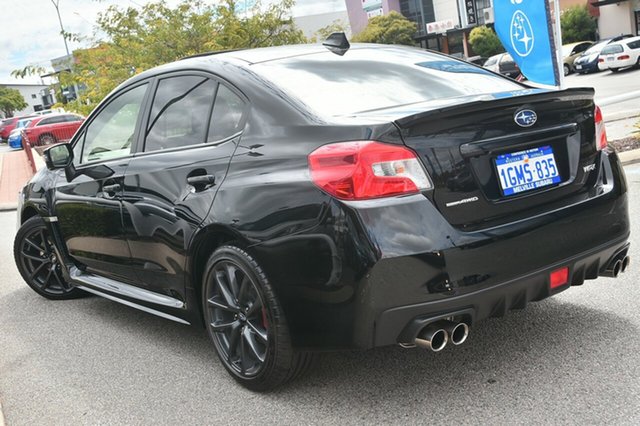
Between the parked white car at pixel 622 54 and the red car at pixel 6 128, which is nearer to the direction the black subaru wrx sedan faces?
the red car

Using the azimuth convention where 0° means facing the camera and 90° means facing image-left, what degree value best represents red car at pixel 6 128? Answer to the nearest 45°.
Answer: approximately 45°

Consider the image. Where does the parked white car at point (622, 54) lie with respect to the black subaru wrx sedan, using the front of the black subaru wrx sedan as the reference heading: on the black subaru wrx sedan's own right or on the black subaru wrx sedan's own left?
on the black subaru wrx sedan's own right

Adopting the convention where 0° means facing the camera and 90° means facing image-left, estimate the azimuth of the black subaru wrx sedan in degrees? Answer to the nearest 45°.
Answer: approximately 135°

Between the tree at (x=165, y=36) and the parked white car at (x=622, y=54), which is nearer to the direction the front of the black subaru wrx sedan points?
the tree

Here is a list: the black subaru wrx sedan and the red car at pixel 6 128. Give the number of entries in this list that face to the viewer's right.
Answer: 0

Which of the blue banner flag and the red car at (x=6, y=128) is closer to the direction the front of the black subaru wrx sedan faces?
the red car

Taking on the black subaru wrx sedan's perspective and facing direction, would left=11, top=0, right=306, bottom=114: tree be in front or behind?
in front

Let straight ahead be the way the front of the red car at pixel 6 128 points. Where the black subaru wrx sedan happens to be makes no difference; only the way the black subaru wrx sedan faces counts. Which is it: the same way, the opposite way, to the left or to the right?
to the right
